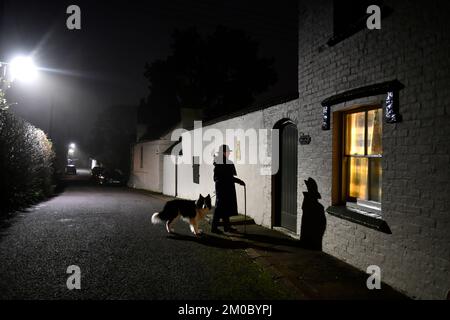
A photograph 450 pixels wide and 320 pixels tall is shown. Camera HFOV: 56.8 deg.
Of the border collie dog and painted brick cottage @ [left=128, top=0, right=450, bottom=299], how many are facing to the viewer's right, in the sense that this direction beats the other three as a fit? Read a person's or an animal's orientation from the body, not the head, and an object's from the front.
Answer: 1

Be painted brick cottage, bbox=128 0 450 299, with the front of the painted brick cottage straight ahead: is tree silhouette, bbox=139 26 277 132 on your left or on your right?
on your right

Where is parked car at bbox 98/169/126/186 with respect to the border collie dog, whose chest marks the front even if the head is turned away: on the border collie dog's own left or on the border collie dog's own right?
on the border collie dog's own left

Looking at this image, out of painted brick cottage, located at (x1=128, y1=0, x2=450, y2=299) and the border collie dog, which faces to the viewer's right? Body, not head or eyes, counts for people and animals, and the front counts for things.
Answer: the border collie dog

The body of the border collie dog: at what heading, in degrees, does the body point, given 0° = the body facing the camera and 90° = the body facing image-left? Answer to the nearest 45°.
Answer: approximately 270°

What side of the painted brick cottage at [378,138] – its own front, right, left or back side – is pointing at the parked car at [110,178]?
right

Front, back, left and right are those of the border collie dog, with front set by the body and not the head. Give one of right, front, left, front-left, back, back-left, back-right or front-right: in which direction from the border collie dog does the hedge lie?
back-left
